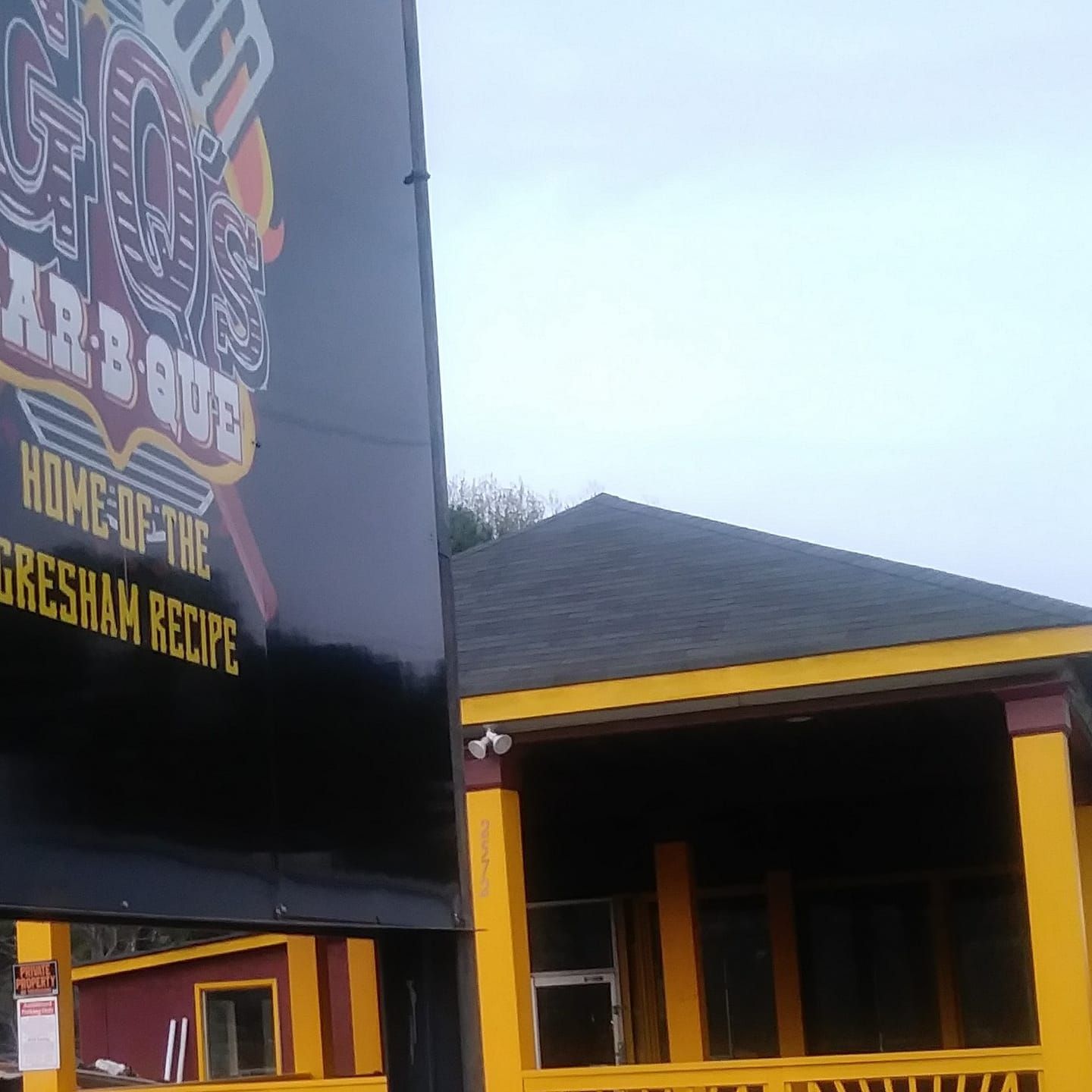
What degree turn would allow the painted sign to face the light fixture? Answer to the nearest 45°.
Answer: approximately 135° to its left

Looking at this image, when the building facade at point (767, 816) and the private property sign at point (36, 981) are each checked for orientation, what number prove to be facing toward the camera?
2

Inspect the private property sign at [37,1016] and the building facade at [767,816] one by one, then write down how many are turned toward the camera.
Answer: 2

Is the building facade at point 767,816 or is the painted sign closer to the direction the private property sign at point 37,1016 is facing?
the painted sign

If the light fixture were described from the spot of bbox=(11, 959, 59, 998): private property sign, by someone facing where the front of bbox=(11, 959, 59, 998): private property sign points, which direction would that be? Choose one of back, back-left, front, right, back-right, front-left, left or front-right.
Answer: back-left

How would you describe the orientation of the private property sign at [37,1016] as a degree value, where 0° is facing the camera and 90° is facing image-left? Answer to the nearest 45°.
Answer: approximately 0°

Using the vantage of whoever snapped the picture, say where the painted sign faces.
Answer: facing the viewer and to the right of the viewer

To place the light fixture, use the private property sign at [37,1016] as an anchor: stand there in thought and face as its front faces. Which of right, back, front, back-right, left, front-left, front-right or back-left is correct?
back-left

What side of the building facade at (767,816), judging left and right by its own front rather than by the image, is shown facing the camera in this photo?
front

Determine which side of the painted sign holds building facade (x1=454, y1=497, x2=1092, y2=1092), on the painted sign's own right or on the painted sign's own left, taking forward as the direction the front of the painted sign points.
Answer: on the painted sign's own left

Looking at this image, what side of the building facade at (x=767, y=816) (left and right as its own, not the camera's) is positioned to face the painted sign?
front

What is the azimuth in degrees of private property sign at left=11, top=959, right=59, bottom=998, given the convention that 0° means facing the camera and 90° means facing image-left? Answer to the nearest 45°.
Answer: approximately 0°
